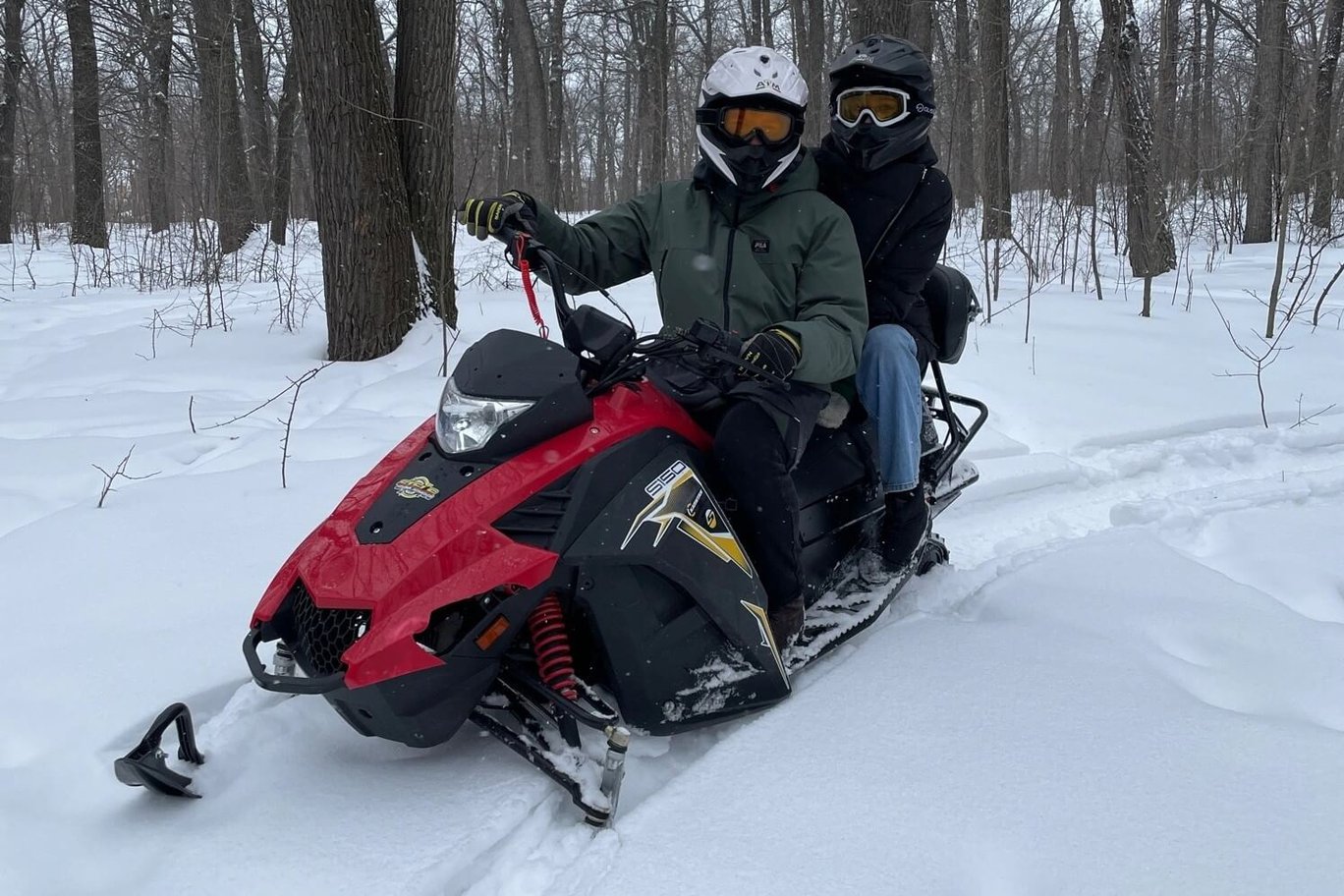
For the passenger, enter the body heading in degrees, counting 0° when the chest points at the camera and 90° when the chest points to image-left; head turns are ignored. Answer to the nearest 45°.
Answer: approximately 45°

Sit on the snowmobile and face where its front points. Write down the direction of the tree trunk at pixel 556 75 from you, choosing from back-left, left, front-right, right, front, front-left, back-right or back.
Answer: back-right

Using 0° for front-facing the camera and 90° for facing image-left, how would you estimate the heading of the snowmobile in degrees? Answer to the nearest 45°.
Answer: approximately 45°
